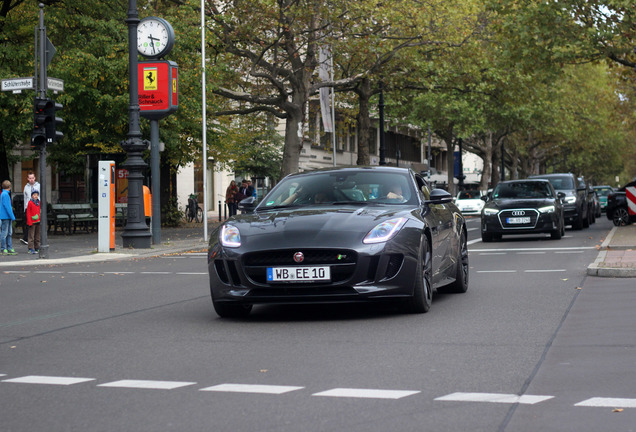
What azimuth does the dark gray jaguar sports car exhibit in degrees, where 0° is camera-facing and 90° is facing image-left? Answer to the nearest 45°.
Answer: approximately 0°

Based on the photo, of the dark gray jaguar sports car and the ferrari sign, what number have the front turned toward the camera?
2

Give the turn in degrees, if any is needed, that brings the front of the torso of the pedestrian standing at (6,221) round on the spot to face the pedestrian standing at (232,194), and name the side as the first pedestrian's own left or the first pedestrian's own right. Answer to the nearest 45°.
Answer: approximately 45° to the first pedestrian's own left

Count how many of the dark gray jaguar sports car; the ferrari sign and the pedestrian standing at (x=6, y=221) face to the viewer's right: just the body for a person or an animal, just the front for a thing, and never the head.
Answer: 1

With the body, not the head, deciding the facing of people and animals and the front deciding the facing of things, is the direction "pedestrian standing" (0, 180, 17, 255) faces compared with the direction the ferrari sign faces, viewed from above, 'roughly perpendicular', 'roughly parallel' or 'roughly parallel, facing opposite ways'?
roughly perpendicular

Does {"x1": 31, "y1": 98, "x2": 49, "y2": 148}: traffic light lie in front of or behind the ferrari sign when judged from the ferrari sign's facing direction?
in front
